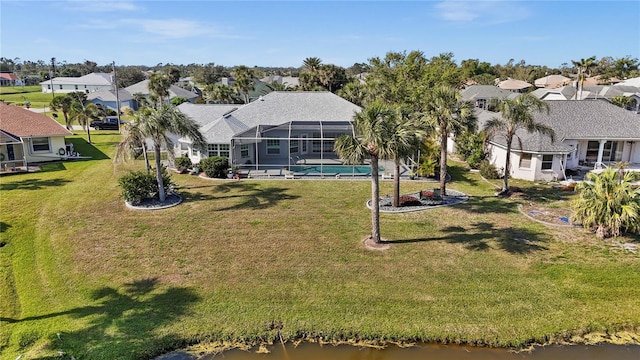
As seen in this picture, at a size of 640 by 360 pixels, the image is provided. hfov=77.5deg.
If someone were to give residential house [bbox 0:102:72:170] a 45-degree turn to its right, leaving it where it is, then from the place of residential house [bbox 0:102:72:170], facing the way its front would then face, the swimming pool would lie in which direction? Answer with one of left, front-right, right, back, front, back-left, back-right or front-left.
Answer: right

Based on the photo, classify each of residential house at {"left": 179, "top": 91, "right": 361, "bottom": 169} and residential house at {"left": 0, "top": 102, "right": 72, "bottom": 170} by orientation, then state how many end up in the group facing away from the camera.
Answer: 2

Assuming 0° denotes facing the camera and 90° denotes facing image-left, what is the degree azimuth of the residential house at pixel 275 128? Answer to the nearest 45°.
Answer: approximately 180°

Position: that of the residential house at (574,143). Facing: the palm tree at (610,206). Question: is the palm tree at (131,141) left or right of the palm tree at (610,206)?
right

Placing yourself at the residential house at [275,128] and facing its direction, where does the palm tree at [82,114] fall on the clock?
The palm tree is roughly at 10 o'clock from the residential house.

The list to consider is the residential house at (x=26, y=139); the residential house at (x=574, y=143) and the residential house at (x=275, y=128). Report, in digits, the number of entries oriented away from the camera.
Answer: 3

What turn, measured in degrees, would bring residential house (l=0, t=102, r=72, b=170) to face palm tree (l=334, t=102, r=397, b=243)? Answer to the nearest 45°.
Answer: approximately 135° to its right

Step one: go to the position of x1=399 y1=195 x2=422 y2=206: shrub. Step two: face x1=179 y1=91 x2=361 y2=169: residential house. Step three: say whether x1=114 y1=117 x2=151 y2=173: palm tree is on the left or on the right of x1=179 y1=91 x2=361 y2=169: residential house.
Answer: left

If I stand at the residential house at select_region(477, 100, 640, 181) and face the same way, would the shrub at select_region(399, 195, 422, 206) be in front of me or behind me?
behind

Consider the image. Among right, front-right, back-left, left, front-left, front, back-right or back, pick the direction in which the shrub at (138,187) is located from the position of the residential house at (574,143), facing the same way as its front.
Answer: back-left

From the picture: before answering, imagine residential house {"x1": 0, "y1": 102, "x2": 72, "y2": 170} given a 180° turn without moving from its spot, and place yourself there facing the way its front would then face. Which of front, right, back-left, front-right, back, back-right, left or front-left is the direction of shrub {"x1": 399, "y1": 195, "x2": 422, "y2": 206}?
front-left

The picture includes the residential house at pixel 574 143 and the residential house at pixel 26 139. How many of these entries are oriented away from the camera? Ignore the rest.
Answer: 2

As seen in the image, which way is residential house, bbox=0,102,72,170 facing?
away from the camera

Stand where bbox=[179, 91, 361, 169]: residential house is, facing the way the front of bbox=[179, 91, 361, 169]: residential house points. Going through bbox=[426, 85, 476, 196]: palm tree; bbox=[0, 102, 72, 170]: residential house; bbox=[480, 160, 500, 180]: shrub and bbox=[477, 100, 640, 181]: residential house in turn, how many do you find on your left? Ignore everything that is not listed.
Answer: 1

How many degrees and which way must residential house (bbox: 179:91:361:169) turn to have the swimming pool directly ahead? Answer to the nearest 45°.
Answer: approximately 135° to its right

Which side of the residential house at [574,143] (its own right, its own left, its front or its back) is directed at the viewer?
back
